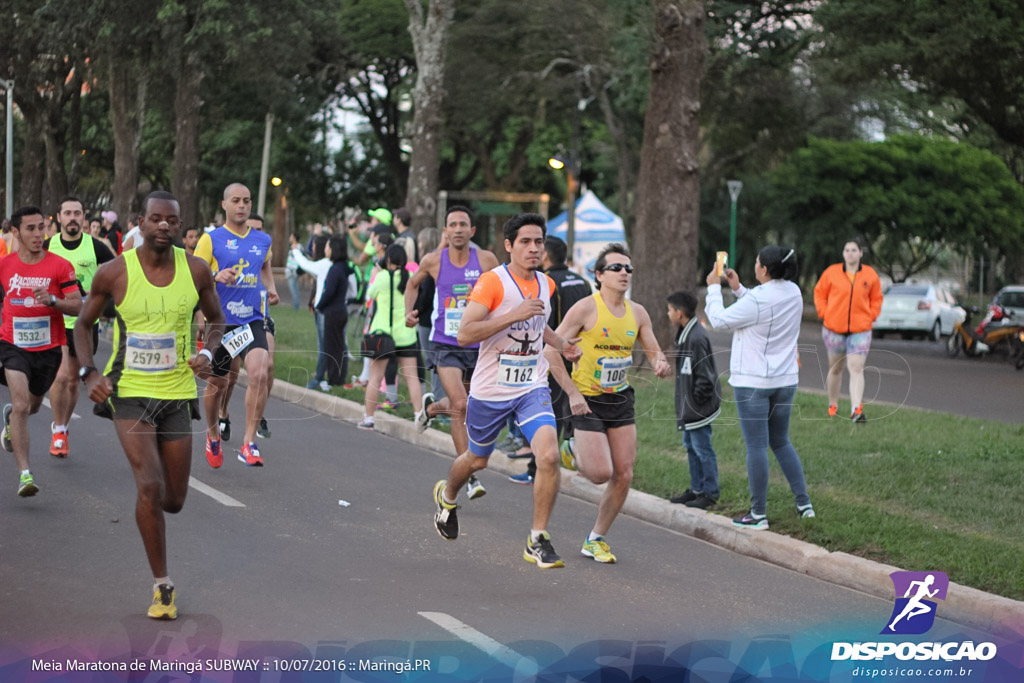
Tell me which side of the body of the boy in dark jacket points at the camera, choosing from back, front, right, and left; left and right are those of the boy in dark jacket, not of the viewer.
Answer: left

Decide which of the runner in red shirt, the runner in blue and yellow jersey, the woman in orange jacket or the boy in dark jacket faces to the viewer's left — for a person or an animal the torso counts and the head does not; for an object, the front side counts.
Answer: the boy in dark jacket

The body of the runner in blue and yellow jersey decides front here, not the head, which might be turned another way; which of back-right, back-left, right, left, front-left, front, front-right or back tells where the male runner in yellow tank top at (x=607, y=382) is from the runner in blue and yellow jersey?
front-left

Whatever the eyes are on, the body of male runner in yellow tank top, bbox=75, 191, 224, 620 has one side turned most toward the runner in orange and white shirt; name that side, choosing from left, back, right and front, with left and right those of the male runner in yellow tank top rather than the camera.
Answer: left

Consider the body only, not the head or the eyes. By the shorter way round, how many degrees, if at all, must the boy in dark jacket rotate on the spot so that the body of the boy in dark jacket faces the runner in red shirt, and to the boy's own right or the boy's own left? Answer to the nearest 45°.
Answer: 0° — they already face them

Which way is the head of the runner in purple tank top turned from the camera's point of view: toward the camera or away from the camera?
toward the camera

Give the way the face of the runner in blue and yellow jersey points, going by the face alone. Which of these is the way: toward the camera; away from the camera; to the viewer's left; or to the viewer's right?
toward the camera

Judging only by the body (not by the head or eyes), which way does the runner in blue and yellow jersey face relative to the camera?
toward the camera

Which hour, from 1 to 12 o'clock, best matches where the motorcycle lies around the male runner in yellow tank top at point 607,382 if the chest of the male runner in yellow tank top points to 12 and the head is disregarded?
The motorcycle is roughly at 8 o'clock from the male runner in yellow tank top.

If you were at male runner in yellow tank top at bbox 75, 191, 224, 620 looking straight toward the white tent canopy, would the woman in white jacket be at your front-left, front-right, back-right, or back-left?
front-right

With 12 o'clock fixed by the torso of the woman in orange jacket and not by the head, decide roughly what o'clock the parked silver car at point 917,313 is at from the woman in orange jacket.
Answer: The parked silver car is roughly at 6 o'clock from the woman in orange jacket.

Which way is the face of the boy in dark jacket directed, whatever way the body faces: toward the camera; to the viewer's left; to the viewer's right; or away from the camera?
to the viewer's left

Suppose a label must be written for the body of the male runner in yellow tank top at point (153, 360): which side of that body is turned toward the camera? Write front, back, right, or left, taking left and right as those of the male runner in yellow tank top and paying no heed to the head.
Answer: front

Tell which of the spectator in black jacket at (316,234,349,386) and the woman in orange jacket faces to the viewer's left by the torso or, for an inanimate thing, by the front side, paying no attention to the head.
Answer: the spectator in black jacket

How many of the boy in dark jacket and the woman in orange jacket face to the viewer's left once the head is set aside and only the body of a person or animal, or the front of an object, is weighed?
1

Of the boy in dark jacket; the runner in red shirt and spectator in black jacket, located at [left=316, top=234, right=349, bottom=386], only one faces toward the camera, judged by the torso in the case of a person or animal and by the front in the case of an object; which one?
the runner in red shirt

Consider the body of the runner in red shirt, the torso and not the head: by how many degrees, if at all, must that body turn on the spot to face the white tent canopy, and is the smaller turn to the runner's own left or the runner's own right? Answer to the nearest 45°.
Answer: approximately 135° to the runner's own left

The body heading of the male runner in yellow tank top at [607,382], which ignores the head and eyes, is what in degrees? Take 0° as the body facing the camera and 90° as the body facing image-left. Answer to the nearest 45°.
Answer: approximately 315°

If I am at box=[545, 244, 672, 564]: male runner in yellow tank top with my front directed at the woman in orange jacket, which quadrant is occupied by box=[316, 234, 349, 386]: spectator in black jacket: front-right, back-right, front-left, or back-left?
front-left

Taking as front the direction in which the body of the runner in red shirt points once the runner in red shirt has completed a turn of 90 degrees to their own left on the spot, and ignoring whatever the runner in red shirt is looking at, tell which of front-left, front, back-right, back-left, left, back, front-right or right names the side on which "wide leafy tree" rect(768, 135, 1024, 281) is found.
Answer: front-left

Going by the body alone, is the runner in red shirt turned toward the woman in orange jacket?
no
